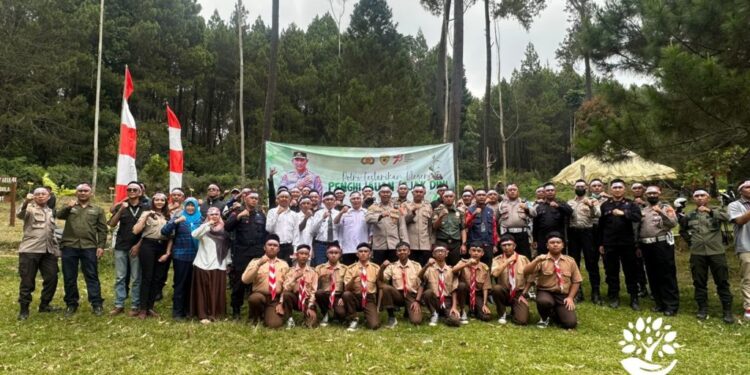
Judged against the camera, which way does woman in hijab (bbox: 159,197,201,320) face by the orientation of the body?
toward the camera

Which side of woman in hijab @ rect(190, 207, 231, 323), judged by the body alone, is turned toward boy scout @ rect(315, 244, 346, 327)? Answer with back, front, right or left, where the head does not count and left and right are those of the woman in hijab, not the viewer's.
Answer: left

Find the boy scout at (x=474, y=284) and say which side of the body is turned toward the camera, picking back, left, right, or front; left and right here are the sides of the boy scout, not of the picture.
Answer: front

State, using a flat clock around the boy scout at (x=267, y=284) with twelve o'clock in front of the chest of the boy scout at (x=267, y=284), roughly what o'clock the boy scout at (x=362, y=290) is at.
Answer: the boy scout at (x=362, y=290) is roughly at 9 o'clock from the boy scout at (x=267, y=284).

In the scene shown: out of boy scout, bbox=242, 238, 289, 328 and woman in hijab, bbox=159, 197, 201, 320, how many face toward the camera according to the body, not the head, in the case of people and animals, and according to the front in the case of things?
2

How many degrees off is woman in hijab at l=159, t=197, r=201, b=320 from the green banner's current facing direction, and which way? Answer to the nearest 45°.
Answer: approximately 45° to its right

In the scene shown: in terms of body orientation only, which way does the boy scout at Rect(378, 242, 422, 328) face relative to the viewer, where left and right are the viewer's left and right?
facing the viewer

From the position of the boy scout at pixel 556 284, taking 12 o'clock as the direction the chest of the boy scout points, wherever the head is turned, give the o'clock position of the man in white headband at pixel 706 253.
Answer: The man in white headband is roughly at 8 o'clock from the boy scout.

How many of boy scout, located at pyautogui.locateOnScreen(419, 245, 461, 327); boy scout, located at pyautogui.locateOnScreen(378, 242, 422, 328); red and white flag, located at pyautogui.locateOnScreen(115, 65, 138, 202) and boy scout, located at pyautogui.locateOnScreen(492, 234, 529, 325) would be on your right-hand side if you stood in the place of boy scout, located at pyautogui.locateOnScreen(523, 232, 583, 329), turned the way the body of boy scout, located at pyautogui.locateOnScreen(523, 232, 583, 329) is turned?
4

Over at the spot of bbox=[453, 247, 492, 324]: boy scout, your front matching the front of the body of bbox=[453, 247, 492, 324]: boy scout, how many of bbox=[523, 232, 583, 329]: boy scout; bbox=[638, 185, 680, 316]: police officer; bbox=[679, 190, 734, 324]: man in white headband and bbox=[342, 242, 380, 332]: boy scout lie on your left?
3

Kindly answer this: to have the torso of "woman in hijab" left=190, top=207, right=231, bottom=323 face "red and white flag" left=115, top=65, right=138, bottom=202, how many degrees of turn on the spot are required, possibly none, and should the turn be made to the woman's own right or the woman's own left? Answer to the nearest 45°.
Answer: approximately 135° to the woman's own right

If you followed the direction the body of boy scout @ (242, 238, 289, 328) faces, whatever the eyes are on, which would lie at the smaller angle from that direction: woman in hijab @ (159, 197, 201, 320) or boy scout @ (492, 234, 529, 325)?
the boy scout

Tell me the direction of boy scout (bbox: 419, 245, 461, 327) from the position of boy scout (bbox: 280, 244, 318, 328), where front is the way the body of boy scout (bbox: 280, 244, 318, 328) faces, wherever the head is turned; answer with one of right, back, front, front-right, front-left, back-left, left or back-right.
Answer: left

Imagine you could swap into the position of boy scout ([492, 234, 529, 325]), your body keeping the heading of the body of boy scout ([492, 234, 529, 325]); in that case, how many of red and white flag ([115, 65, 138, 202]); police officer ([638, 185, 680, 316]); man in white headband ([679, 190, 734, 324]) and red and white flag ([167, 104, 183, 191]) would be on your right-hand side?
2

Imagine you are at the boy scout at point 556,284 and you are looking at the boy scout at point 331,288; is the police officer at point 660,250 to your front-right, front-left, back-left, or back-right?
back-right
